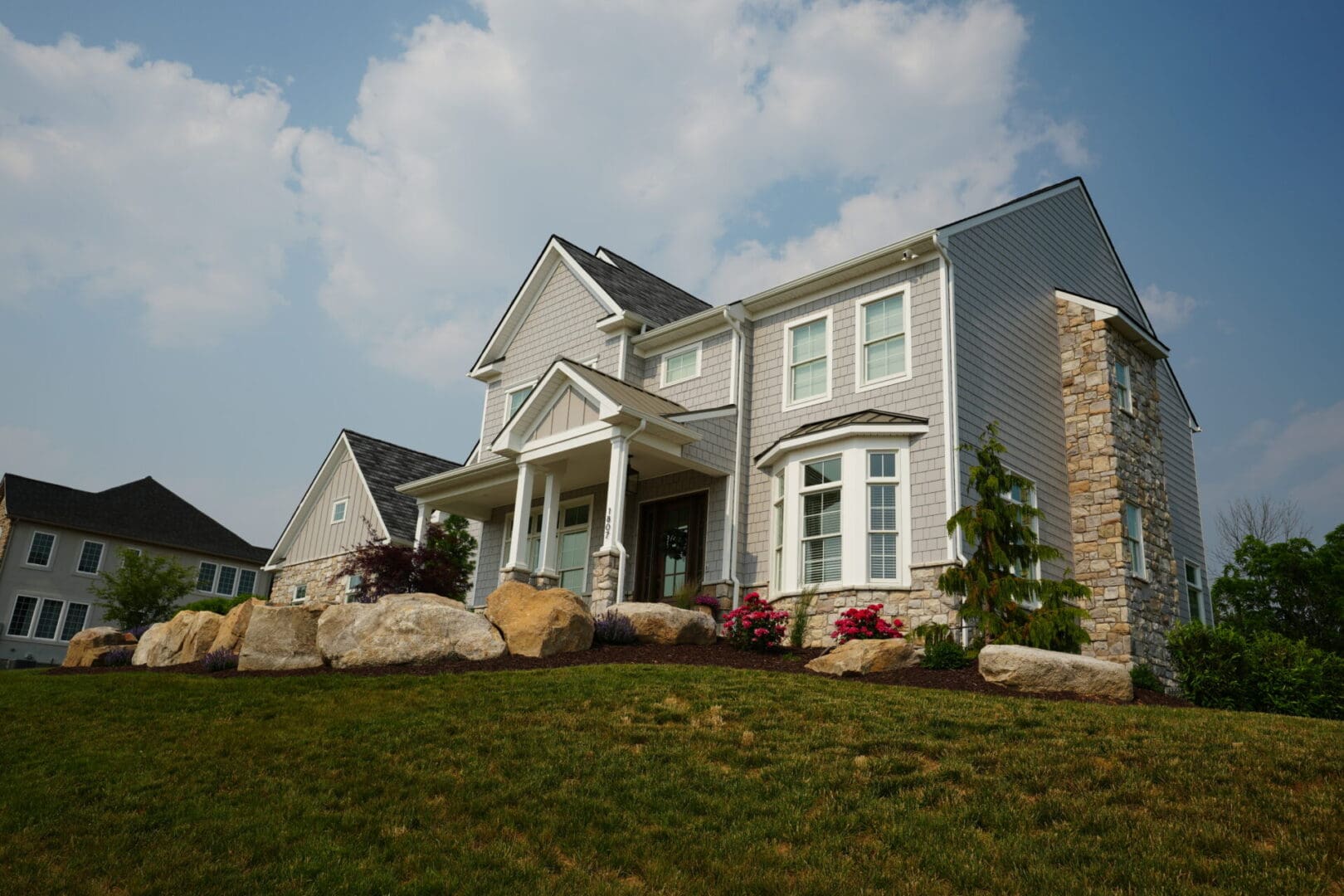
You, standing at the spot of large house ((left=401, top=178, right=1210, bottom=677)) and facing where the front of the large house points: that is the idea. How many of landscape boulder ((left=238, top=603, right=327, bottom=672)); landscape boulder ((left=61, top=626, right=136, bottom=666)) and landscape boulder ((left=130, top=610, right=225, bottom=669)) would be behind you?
0

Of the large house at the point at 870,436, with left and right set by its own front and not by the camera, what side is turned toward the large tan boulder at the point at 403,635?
front

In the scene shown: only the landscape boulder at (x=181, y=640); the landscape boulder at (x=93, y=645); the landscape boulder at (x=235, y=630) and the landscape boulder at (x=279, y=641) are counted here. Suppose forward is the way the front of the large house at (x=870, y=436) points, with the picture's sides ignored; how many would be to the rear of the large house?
0

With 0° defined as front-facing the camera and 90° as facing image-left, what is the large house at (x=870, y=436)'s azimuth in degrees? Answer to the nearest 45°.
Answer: approximately 45°

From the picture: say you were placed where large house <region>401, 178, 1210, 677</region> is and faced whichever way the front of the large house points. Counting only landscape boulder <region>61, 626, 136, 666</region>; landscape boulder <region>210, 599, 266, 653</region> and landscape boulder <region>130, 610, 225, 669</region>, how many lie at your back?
0

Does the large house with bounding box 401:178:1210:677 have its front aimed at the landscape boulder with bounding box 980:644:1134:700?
no

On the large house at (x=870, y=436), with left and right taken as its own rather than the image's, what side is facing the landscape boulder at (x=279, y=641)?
front

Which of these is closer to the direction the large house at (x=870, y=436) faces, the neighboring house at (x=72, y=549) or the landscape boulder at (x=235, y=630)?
the landscape boulder

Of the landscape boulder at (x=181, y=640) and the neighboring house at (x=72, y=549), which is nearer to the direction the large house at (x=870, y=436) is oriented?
the landscape boulder

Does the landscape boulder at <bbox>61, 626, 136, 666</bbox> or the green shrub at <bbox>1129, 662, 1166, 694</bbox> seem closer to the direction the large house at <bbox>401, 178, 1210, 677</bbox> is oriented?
the landscape boulder

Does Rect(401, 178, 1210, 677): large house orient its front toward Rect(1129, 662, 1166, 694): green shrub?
no
